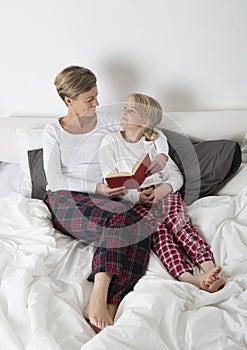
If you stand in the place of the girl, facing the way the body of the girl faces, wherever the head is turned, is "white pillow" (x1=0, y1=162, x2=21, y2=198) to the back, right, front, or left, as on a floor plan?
right

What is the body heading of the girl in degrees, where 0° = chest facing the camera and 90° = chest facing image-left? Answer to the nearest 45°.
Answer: approximately 0°

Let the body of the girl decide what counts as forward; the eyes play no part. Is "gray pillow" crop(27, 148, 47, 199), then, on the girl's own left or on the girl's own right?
on the girl's own right

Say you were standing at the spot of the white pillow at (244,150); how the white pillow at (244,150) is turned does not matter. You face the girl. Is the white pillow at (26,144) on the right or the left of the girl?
right

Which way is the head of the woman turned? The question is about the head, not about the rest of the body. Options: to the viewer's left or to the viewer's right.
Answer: to the viewer's right
